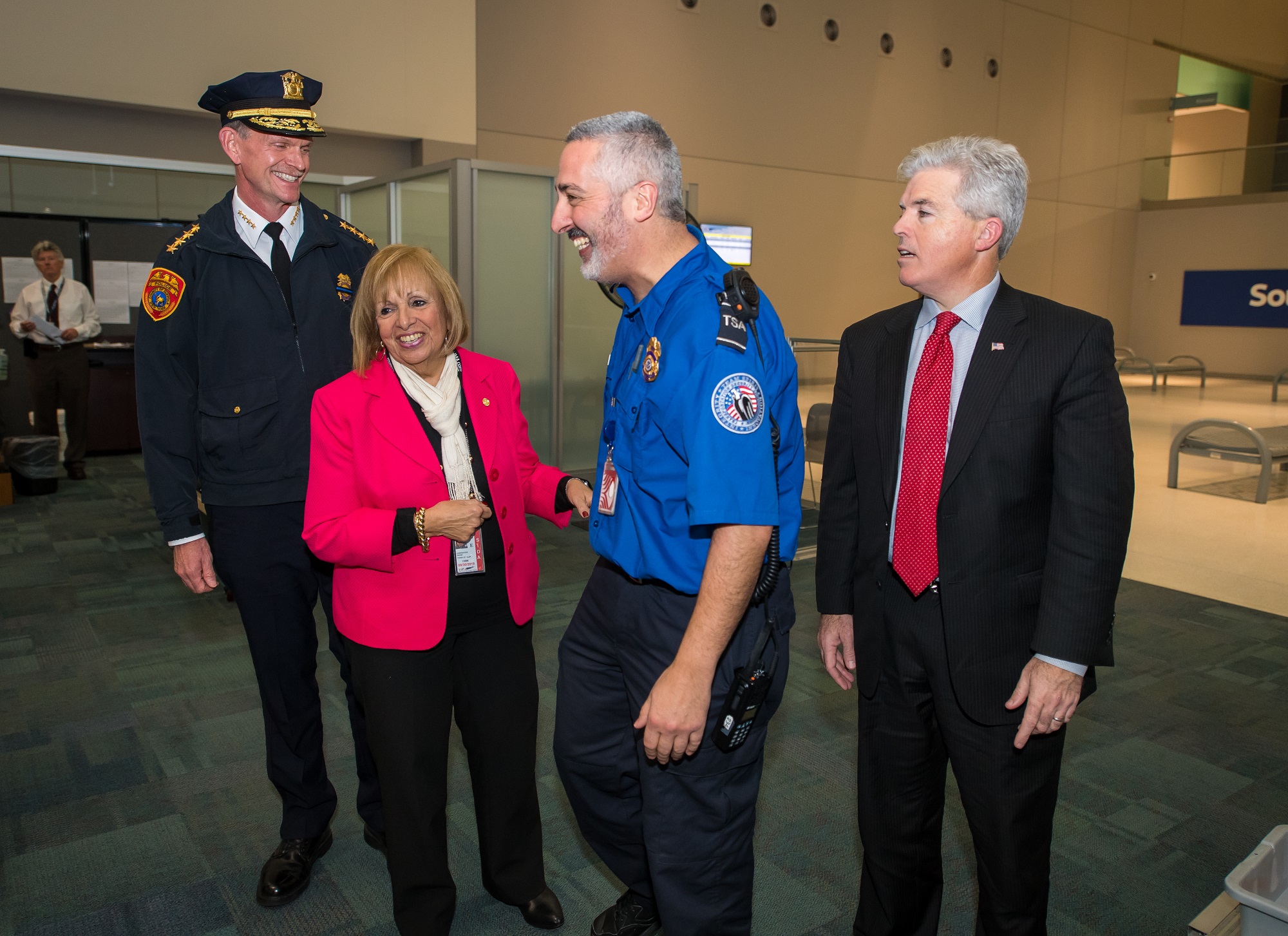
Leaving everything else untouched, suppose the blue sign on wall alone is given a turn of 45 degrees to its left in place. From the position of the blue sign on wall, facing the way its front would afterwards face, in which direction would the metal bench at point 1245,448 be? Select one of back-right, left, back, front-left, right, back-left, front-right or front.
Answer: front-right

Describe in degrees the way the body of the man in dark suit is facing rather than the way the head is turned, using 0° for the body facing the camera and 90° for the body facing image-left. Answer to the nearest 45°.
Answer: approximately 45°

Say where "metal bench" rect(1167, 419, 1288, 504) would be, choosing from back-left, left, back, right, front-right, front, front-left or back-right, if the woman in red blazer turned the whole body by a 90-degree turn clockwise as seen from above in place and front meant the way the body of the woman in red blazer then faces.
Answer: back

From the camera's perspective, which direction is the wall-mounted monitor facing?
toward the camera

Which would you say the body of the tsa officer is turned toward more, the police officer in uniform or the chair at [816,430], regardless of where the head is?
the police officer in uniform

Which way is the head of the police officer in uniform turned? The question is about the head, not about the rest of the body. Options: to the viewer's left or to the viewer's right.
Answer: to the viewer's right

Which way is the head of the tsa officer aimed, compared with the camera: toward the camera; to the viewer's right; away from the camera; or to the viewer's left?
to the viewer's left

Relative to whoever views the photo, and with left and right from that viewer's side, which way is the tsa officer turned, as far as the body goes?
facing to the left of the viewer

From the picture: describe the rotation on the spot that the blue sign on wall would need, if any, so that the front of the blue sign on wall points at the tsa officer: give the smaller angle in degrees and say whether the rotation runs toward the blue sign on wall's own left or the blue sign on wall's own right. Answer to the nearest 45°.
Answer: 0° — it already faces them

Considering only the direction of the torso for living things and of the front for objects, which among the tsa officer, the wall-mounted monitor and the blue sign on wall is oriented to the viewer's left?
the tsa officer

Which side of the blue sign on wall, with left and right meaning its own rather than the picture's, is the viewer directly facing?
front

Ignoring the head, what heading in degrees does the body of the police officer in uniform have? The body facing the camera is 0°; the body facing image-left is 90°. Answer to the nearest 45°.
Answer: approximately 315°

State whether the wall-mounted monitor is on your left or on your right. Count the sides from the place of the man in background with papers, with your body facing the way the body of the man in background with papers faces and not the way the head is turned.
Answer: on your left

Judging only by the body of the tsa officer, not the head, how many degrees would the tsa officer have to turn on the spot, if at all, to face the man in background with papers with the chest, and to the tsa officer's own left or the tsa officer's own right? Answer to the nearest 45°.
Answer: approximately 45° to the tsa officer's own right

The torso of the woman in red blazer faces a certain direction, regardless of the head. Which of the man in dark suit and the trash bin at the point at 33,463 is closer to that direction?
the man in dark suit

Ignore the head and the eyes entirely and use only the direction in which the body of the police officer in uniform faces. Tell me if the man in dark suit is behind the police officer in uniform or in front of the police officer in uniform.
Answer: in front
